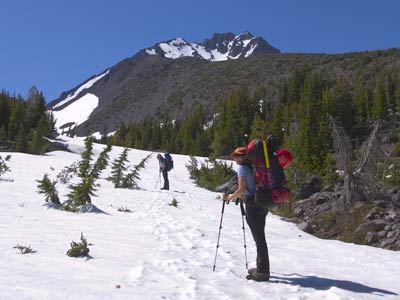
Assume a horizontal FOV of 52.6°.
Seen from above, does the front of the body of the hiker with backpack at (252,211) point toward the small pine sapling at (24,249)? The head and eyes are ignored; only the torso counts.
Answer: yes

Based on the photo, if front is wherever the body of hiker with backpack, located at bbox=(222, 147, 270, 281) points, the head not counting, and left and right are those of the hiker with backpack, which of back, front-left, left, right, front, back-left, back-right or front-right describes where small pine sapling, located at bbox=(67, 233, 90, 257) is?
front

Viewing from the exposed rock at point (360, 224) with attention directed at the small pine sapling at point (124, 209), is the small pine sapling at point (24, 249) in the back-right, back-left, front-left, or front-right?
front-left

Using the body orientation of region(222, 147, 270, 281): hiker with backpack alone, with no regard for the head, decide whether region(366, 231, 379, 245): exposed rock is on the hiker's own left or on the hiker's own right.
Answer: on the hiker's own right

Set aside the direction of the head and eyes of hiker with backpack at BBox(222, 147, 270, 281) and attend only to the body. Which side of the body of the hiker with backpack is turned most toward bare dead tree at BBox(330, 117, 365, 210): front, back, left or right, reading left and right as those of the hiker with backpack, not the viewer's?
right

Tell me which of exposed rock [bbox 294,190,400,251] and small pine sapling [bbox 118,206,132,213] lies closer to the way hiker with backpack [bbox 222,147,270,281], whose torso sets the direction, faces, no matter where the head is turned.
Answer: the small pine sapling

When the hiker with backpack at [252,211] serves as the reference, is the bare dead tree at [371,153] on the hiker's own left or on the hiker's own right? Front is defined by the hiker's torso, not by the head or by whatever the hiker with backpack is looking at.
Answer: on the hiker's own right

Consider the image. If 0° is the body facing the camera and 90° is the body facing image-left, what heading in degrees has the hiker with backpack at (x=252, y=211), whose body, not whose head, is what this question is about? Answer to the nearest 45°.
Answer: approximately 90°

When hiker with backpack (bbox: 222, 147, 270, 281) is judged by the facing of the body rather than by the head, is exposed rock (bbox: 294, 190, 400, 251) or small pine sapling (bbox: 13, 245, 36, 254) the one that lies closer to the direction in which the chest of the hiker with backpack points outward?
the small pine sapling

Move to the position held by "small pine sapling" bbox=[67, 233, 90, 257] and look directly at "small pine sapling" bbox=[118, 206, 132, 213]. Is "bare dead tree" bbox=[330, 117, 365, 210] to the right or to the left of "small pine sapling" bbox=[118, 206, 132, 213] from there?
right

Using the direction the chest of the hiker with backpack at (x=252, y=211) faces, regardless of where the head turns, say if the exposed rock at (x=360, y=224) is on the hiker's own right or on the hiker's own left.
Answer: on the hiker's own right
